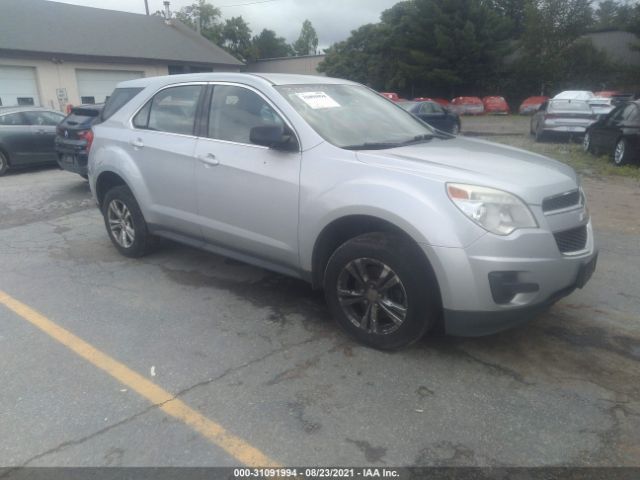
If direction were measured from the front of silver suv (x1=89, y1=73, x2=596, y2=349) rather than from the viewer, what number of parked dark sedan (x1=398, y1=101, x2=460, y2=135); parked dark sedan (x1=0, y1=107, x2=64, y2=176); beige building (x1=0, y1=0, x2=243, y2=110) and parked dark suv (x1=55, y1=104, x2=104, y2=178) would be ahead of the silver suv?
0

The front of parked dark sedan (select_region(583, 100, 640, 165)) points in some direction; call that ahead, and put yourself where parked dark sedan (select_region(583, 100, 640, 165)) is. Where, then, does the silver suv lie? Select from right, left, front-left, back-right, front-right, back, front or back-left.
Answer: front-left

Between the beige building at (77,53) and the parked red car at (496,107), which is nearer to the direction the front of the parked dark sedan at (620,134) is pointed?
the beige building

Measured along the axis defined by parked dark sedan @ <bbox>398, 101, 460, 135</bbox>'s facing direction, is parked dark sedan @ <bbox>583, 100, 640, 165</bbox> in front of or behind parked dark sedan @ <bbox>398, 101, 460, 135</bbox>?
in front

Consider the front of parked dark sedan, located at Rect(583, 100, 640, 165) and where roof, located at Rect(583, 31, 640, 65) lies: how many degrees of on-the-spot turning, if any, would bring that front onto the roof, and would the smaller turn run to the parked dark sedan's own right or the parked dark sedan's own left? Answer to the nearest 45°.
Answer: approximately 135° to the parked dark sedan's own right

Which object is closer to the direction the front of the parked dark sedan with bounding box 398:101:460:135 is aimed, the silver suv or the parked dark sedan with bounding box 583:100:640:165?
the parked dark sedan

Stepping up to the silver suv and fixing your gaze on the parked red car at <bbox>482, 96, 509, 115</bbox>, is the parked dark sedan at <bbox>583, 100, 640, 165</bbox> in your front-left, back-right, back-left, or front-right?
front-right

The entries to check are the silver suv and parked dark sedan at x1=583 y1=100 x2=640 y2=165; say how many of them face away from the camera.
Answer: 0

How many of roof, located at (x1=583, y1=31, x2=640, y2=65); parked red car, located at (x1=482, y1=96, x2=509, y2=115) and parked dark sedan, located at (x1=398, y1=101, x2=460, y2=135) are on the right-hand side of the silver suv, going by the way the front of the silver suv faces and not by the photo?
0

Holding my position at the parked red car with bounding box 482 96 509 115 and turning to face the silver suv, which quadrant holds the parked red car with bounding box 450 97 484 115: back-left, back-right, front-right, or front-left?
front-right

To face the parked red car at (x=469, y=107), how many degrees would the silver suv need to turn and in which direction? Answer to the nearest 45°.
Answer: approximately 135° to its left

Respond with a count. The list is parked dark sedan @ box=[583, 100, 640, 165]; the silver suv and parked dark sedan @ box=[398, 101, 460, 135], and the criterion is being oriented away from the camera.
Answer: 0

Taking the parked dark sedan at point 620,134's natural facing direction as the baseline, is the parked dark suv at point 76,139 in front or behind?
in front

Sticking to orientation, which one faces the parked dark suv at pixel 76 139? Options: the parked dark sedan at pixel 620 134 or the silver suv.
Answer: the parked dark sedan at pixel 620 134

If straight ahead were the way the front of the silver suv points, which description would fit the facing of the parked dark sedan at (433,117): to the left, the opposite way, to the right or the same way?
the same way

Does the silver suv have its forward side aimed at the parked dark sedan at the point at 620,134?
no
